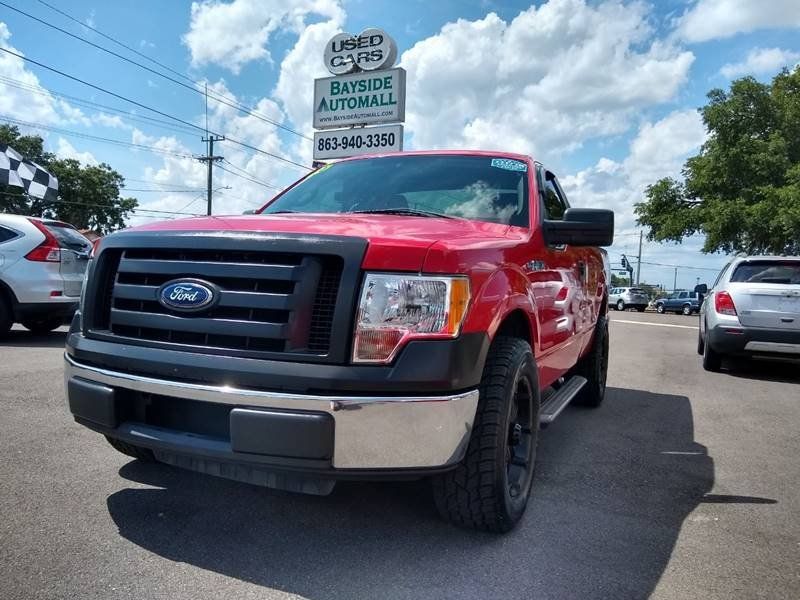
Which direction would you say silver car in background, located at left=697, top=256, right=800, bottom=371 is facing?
away from the camera

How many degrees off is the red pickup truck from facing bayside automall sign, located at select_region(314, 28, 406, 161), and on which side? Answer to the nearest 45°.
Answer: approximately 135° to its right

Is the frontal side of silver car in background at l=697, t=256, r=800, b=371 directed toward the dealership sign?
no

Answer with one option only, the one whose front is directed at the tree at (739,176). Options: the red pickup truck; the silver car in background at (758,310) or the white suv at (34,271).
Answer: the silver car in background

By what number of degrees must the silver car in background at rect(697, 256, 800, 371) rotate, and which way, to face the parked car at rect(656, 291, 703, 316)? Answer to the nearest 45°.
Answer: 0° — it already faces it

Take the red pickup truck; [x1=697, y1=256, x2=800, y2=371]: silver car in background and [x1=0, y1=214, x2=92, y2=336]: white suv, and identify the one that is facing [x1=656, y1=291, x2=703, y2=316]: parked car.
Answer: the silver car in background

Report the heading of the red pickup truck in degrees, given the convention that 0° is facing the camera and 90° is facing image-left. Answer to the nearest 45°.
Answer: approximately 45°

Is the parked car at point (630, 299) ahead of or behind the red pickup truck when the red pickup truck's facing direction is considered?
behind

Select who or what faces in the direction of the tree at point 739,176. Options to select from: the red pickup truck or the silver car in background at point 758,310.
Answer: the silver car in background

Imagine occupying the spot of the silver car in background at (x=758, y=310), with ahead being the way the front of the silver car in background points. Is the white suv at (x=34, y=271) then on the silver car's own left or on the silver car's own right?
on the silver car's own left

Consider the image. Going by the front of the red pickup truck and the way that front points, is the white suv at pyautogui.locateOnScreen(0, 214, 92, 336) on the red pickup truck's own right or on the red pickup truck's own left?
on the red pickup truck's own right

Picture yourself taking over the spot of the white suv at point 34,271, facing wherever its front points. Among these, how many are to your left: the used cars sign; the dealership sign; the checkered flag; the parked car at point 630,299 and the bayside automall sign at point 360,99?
0

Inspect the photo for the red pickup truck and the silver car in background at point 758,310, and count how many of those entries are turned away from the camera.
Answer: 1

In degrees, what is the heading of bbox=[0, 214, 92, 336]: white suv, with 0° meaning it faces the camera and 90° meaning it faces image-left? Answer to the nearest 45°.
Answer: approximately 135°

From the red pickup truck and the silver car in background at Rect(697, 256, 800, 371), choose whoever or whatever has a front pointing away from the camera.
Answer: the silver car in background

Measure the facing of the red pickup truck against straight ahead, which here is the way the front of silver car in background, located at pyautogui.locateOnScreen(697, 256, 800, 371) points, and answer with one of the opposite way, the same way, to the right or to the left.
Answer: the opposite way

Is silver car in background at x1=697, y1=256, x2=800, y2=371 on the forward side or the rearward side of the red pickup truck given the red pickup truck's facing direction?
on the rearward side
